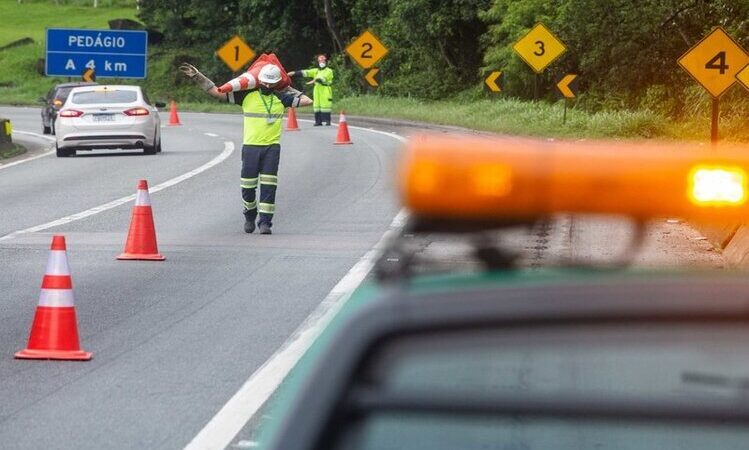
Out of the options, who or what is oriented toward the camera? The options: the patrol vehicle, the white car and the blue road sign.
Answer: the blue road sign

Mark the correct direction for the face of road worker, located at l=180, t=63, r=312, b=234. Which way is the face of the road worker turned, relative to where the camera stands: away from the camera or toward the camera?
toward the camera

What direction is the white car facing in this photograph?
away from the camera

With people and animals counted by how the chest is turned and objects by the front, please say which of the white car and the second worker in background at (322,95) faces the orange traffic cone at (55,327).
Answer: the second worker in background

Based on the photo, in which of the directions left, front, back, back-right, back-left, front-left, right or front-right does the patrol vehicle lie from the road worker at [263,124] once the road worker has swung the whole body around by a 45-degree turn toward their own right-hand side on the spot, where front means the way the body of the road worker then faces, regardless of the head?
front-left

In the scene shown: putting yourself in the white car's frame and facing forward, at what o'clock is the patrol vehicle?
The patrol vehicle is roughly at 6 o'clock from the white car.

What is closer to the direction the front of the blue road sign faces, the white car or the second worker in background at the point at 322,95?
the white car

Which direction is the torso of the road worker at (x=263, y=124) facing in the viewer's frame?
toward the camera

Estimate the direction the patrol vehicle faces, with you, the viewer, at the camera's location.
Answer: facing away from the viewer

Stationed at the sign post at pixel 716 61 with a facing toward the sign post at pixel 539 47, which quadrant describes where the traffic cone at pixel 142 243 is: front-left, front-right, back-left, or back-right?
back-left

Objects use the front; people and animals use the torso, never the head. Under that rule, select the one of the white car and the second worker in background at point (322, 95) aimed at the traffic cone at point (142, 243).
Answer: the second worker in background

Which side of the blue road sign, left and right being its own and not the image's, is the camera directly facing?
front

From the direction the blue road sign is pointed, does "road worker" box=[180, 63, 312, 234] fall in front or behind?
in front

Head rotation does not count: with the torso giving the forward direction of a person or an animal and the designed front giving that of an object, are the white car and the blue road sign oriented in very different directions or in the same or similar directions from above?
very different directions

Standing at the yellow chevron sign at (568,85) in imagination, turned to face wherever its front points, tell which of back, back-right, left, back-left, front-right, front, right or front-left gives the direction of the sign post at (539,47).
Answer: back-right

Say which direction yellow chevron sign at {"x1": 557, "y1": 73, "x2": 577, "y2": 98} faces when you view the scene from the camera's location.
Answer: facing the viewer

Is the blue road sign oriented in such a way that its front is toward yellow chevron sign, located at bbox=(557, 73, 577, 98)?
no

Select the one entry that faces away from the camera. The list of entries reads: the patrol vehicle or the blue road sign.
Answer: the patrol vehicle

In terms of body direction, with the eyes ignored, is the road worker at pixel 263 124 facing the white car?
no

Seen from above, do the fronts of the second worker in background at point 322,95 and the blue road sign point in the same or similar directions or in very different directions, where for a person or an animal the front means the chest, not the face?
same or similar directions

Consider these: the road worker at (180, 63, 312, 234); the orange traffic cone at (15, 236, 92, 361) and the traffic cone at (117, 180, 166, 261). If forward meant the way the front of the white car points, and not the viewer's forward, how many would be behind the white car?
3
